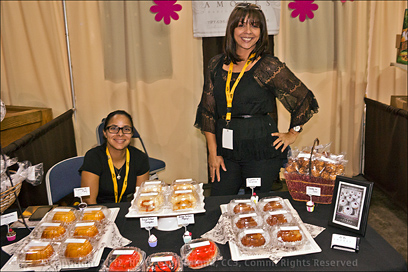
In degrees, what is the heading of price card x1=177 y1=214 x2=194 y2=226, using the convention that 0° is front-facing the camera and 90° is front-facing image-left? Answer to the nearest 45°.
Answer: approximately 0°

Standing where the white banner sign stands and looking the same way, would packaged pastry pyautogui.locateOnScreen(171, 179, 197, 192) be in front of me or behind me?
in front

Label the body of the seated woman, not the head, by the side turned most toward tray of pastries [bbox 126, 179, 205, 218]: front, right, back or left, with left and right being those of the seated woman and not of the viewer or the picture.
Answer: front

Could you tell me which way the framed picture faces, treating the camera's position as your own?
facing the viewer and to the left of the viewer

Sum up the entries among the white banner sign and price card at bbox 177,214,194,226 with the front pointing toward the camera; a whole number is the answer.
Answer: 2

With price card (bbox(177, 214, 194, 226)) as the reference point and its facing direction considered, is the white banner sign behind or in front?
behind

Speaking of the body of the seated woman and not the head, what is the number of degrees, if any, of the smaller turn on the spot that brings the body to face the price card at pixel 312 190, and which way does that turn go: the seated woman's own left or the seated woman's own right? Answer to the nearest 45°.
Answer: approximately 45° to the seated woman's own left

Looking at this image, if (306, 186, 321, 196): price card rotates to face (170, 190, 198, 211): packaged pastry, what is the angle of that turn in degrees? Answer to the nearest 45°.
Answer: approximately 45° to its right

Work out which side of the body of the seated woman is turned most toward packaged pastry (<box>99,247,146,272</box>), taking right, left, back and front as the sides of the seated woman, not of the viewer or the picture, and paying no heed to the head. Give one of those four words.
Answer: front

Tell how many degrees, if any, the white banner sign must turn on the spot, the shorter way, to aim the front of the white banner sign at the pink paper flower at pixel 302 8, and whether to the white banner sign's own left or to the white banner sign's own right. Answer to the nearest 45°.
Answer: approximately 90° to the white banner sign's own left
